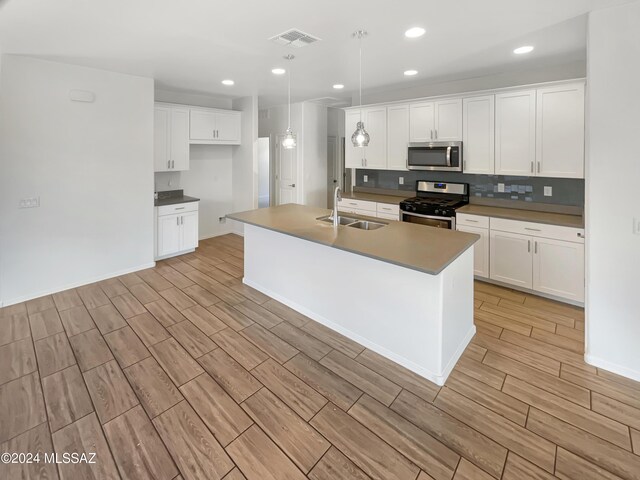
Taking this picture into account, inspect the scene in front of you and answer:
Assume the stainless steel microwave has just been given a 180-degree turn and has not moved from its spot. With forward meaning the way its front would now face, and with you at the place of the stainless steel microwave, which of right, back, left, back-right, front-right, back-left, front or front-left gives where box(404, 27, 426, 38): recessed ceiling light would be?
back

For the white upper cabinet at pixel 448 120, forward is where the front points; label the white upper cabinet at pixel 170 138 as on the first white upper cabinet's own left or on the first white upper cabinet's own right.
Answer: on the first white upper cabinet's own right

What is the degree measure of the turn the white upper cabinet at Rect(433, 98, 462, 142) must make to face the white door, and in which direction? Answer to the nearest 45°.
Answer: approximately 135° to its right

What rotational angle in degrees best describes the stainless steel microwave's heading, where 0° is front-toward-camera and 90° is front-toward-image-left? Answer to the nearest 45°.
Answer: approximately 0°

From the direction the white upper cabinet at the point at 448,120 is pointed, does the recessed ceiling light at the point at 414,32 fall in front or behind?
in front

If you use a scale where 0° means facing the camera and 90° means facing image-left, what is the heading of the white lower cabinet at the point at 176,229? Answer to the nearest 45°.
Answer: approximately 315°

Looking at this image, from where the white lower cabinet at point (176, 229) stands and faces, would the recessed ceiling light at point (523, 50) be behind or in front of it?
in front

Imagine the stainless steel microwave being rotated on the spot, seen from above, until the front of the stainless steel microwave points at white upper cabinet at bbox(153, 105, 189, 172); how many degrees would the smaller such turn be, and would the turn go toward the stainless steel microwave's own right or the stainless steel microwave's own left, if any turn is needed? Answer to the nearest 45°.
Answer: approximately 90° to the stainless steel microwave's own right

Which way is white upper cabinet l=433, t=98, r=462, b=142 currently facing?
toward the camera
